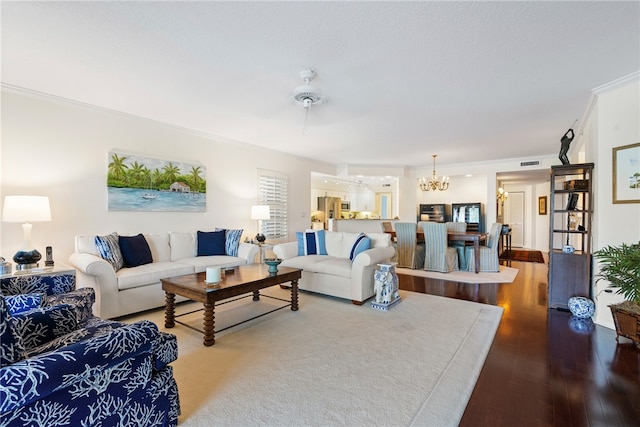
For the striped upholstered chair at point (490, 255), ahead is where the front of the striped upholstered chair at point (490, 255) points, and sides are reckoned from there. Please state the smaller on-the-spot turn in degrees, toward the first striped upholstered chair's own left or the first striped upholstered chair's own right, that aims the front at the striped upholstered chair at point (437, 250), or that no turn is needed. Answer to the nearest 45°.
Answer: approximately 45° to the first striped upholstered chair's own left

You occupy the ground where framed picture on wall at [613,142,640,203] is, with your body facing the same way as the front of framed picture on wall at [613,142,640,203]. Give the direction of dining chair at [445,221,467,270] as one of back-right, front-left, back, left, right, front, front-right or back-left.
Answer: right

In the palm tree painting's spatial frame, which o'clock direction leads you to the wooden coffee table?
The wooden coffee table is roughly at 1 o'clock from the palm tree painting.

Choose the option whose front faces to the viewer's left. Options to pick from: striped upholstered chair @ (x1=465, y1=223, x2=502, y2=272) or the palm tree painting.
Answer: the striped upholstered chair

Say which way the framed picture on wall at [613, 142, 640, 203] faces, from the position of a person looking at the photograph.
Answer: facing the viewer and to the left of the viewer

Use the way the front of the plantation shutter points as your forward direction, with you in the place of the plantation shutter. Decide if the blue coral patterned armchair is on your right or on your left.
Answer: on your right

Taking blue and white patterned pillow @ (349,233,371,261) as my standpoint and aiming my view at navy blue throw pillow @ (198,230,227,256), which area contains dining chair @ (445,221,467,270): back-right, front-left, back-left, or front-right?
back-right

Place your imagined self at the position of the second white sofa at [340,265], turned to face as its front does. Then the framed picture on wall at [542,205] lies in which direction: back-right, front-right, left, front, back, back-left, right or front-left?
back

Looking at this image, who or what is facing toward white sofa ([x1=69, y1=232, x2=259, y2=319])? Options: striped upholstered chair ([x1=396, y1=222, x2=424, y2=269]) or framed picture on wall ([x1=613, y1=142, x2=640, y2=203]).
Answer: the framed picture on wall

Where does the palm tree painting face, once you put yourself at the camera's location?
facing the viewer and to the right of the viewer

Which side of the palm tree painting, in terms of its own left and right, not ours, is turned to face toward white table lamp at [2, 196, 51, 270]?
right
